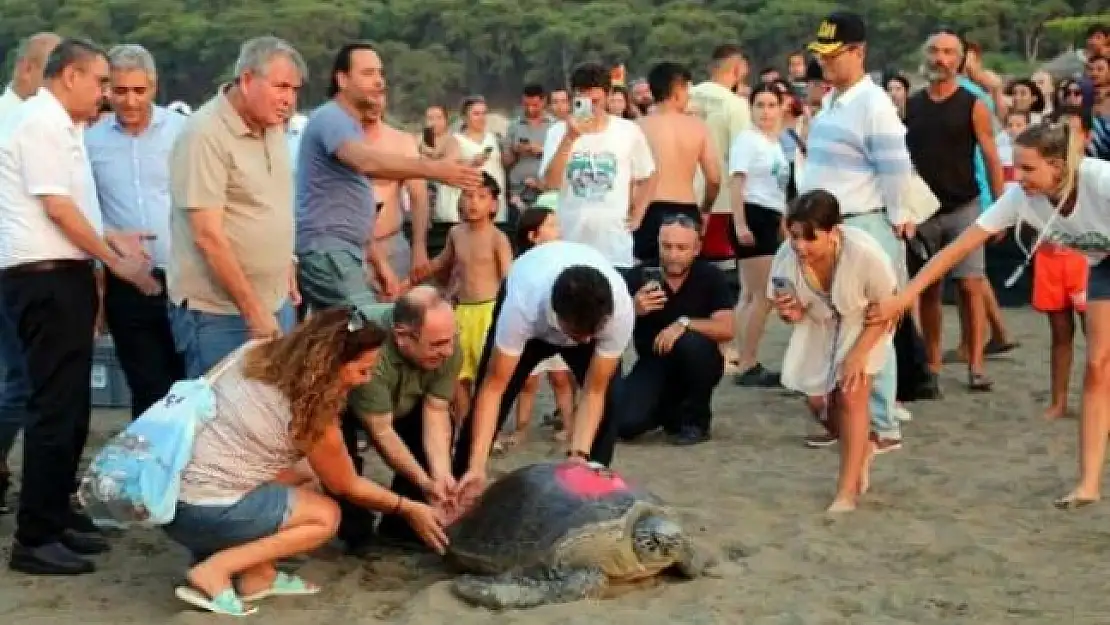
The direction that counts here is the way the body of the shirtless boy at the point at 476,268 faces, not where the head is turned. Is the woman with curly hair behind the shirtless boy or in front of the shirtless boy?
in front

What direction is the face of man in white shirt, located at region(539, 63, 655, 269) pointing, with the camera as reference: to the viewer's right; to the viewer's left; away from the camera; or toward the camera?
toward the camera

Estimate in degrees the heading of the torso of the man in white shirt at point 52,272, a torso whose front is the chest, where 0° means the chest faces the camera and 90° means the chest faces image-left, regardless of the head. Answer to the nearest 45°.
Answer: approximately 270°

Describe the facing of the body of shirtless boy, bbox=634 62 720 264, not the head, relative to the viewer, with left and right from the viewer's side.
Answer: facing away from the viewer

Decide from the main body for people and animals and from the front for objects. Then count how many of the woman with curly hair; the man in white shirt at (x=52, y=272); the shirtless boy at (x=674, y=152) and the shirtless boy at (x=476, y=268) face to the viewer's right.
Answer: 2

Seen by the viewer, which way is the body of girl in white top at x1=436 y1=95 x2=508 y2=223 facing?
toward the camera

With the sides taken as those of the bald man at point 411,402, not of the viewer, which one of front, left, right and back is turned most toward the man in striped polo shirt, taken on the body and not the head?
left

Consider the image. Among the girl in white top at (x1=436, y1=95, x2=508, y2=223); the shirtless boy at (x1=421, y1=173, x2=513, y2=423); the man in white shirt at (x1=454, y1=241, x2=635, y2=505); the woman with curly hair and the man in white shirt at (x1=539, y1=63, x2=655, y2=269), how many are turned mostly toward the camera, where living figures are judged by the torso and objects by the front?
4

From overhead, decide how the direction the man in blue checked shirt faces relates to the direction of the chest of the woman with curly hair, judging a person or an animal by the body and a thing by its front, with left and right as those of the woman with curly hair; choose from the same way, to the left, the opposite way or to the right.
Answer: to the right

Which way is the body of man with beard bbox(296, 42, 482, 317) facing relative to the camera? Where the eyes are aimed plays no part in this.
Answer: to the viewer's right

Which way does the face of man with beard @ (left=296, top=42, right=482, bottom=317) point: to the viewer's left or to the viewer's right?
to the viewer's right

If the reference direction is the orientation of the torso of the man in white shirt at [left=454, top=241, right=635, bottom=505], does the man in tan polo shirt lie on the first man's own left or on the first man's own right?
on the first man's own right

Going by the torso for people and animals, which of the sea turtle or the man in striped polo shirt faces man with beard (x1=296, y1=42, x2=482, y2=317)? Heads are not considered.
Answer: the man in striped polo shirt

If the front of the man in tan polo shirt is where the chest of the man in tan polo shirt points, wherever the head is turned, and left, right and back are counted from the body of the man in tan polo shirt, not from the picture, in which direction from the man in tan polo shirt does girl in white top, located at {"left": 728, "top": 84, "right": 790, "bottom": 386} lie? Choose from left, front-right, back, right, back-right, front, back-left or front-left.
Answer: left

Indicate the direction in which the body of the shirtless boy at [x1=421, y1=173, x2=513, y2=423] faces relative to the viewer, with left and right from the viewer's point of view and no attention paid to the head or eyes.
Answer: facing the viewer

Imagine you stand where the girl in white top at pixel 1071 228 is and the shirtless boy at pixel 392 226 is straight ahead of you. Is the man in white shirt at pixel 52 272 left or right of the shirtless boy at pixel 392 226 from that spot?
left

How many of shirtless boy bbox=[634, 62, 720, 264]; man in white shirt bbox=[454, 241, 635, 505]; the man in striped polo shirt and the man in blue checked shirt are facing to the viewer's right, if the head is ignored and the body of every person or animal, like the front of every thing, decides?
0

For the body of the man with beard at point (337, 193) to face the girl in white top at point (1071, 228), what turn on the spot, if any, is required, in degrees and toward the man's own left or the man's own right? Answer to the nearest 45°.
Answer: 0° — they already face them

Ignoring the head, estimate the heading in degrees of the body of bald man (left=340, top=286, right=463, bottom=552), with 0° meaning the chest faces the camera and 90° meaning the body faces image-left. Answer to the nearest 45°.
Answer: approximately 315°

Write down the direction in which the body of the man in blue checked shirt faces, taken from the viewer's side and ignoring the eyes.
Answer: toward the camera
